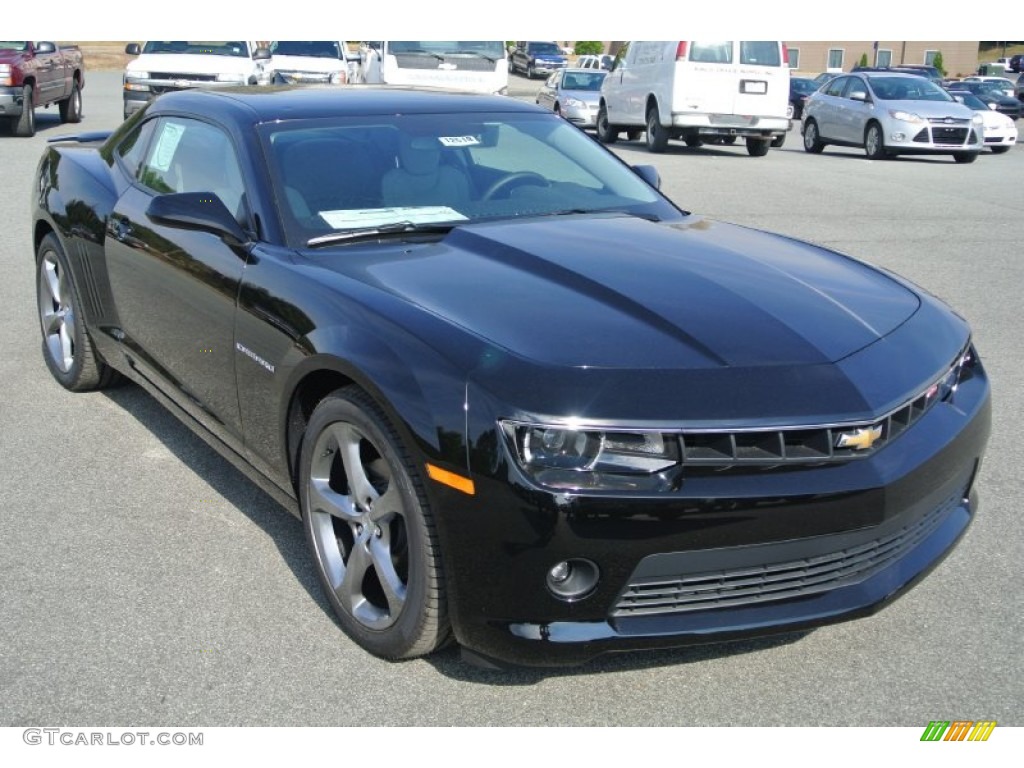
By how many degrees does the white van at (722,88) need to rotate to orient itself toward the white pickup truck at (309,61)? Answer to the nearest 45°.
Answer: approximately 45° to its left

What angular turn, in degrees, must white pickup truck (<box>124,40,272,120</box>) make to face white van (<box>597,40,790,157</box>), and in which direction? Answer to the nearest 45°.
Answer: approximately 90° to its left

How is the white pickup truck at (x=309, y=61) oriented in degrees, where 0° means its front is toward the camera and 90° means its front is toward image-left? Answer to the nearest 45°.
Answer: approximately 0°

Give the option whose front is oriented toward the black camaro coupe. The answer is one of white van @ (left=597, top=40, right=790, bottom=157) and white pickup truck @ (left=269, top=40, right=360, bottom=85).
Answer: the white pickup truck

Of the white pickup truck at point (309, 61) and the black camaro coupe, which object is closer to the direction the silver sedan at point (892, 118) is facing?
the black camaro coupe

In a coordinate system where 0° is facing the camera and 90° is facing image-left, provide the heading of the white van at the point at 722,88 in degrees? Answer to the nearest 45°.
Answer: approximately 135°

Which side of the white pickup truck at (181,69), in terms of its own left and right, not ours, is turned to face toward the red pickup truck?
right

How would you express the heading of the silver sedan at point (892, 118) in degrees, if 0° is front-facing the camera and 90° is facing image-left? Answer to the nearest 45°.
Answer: approximately 315°

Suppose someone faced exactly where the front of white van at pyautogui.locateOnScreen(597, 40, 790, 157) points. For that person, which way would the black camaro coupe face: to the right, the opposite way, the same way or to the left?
the opposite way

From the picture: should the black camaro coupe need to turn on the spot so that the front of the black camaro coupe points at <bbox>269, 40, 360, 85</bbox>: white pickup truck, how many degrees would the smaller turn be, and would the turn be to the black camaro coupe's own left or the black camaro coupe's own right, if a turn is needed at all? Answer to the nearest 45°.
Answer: approximately 135° to the black camaro coupe's own left

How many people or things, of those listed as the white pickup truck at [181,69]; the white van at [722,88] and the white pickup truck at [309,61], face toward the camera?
2

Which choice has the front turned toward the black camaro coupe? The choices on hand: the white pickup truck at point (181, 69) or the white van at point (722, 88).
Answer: the white pickup truck

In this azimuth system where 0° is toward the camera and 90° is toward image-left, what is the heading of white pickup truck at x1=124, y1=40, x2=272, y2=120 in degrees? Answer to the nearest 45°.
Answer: approximately 0°

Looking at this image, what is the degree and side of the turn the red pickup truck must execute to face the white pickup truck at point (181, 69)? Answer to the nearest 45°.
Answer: approximately 90° to its left

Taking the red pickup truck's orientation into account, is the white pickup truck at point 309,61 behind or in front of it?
behind

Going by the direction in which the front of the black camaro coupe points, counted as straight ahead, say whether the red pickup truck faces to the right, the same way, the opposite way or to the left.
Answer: to the right

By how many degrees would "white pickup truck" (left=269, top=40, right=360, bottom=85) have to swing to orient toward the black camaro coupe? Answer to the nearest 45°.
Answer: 0° — it already faces it
